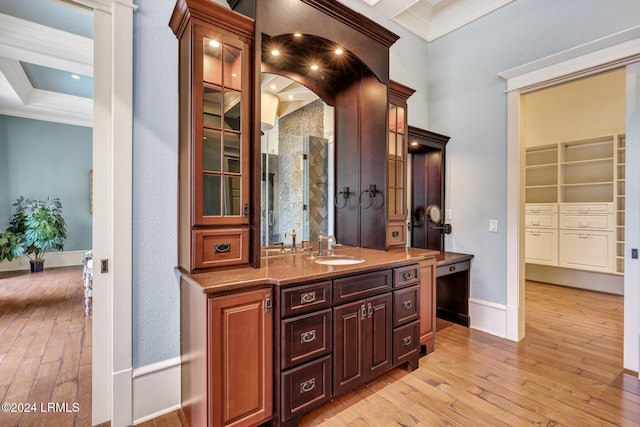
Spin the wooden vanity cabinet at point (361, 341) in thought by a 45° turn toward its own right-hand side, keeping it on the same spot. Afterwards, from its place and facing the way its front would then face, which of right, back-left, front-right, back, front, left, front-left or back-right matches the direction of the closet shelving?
back-left

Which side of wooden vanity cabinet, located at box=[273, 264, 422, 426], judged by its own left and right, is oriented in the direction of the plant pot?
back

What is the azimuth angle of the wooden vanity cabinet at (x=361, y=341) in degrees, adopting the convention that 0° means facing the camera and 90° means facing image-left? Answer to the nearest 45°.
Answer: approximately 315°

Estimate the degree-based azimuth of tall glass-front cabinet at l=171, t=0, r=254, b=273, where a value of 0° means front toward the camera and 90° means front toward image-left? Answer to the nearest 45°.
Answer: approximately 315°

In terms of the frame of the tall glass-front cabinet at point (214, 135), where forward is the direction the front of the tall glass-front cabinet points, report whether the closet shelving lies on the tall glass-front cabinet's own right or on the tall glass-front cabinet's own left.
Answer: on the tall glass-front cabinet's own left

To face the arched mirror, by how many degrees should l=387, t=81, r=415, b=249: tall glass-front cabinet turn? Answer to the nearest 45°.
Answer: approximately 90° to its right

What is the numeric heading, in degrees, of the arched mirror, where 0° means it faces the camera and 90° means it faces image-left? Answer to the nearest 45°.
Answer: approximately 315°

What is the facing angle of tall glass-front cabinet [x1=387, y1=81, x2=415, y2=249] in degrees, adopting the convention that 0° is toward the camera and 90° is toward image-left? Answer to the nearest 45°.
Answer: approximately 315°
